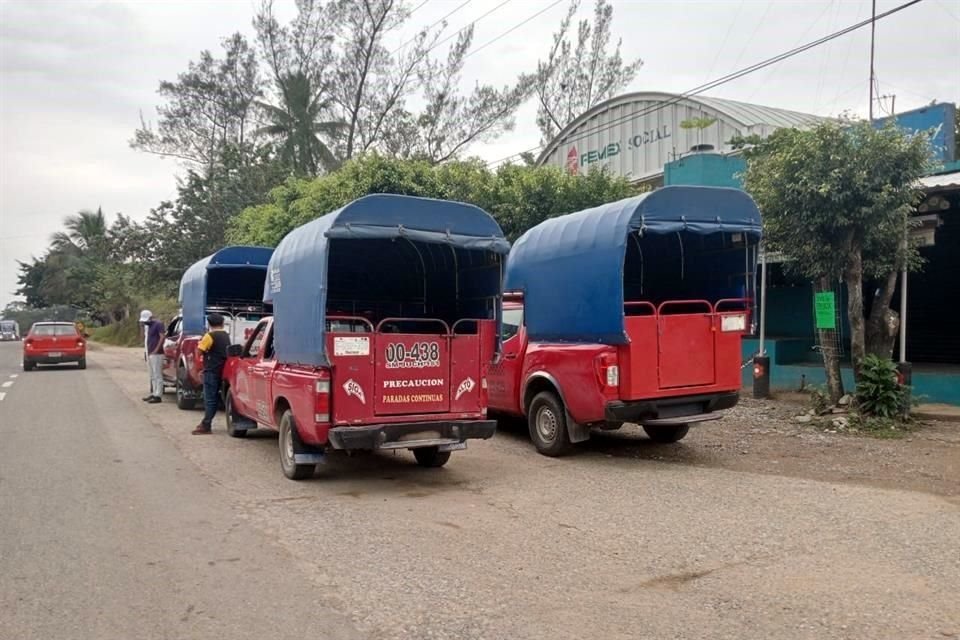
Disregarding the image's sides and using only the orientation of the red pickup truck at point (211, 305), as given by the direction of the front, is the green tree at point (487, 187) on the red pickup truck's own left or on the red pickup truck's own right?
on the red pickup truck's own right

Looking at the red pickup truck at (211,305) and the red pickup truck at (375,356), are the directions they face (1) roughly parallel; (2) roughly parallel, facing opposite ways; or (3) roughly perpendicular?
roughly parallel

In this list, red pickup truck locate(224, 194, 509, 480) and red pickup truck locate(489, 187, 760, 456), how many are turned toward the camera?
0

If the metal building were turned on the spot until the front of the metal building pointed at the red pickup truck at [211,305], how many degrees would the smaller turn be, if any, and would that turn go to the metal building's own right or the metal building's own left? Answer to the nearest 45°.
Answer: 0° — it already faces it

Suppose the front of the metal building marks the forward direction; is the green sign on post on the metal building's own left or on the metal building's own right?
on the metal building's own left

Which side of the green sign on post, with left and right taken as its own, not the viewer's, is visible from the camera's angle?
front

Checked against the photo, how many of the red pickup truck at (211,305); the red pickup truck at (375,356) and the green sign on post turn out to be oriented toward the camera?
1

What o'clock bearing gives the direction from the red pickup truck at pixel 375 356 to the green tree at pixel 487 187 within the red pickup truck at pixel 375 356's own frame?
The green tree is roughly at 2 o'clock from the red pickup truck.

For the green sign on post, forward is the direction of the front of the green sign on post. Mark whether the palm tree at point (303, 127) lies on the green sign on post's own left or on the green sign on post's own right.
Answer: on the green sign on post's own right

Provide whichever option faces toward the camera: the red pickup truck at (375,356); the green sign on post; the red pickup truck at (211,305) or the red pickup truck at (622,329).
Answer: the green sign on post

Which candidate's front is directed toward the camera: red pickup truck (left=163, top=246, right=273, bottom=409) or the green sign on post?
the green sign on post

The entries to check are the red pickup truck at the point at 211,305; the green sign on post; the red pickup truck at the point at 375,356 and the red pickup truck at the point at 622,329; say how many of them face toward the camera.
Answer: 1

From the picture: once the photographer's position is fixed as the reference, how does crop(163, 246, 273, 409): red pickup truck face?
facing away from the viewer and to the left of the viewer

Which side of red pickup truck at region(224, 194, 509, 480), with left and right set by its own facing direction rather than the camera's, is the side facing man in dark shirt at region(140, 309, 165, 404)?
front

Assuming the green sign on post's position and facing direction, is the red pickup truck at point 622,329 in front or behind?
in front

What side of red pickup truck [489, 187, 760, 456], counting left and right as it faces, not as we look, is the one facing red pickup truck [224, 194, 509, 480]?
left

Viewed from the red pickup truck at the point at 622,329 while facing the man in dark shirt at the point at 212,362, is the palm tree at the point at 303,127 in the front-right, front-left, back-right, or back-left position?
front-right

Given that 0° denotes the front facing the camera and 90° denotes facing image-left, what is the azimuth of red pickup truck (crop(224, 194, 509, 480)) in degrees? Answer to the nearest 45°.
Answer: approximately 135°

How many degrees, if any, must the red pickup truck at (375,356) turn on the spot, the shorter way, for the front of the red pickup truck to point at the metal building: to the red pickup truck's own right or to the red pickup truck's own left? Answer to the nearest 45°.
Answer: approximately 90° to the red pickup truck's own right

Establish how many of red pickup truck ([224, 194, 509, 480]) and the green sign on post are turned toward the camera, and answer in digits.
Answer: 1

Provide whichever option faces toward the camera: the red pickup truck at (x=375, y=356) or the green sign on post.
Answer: the green sign on post
